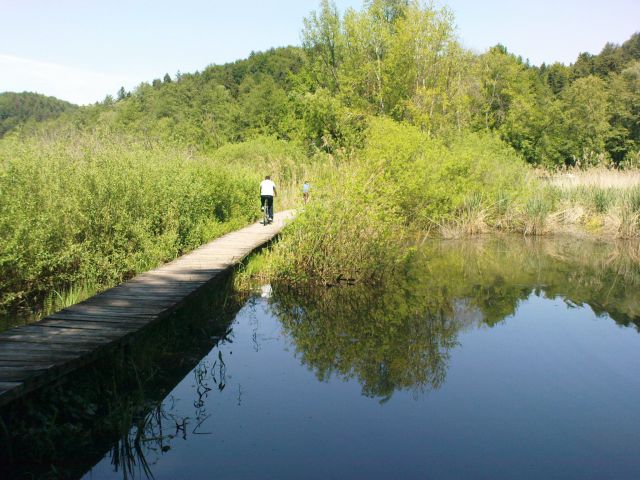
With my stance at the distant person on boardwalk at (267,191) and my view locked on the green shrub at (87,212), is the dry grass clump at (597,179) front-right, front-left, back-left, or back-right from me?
back-left

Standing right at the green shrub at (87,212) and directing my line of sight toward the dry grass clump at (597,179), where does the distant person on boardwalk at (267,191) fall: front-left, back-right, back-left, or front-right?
front-left

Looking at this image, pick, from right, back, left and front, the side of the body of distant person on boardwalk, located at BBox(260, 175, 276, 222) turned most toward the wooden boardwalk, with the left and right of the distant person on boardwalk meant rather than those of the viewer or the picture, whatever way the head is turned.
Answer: back

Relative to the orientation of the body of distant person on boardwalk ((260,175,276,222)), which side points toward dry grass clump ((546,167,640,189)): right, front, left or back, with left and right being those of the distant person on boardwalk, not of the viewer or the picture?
right

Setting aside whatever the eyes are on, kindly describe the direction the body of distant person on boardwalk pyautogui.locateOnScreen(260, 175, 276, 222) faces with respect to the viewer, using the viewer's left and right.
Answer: facing away from the viewer

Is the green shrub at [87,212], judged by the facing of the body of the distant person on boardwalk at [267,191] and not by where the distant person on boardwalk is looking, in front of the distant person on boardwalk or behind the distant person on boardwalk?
behind

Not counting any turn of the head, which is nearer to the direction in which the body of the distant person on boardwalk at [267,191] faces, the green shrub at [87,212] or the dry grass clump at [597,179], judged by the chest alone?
the dry grass clump
